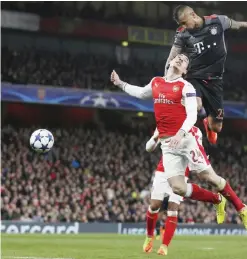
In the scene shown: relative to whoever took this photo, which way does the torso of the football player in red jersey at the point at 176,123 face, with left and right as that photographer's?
facing the viewer and to the left of the viewer

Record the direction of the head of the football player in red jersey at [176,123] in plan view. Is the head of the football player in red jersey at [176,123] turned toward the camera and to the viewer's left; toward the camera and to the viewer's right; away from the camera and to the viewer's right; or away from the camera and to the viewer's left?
toward the camera and to the viewer's left

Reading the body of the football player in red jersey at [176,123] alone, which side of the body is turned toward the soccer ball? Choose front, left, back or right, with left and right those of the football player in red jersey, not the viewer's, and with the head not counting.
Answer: right
